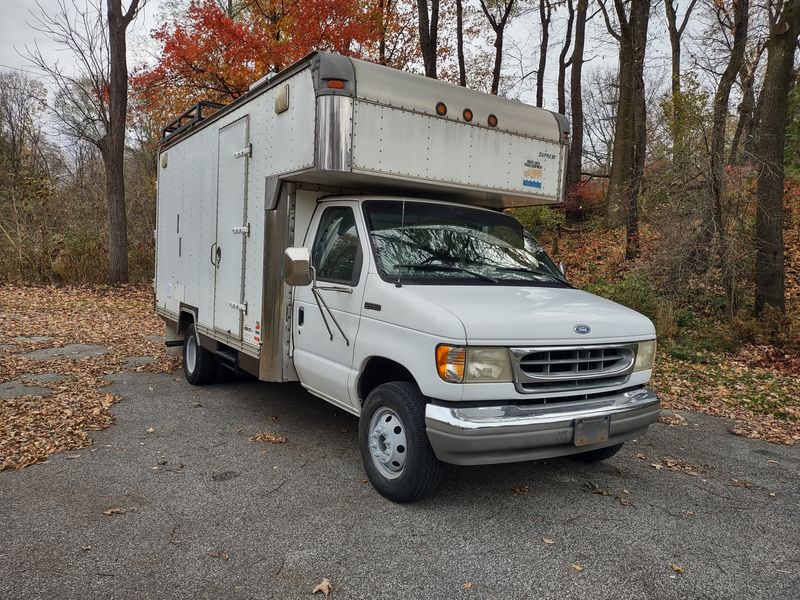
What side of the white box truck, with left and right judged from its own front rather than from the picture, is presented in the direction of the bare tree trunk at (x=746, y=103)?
left

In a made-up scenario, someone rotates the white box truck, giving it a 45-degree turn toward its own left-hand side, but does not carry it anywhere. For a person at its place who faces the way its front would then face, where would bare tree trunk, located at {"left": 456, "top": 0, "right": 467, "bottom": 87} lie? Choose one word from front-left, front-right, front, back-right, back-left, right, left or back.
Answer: left

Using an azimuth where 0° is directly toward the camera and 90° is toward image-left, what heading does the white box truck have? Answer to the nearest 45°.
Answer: approximately 315°

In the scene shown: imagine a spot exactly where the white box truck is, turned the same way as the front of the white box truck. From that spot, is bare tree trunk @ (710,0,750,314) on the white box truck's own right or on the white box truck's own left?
on the white box truck's own left

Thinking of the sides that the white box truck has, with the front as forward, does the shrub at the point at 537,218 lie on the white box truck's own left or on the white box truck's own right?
on the white box truck's own left

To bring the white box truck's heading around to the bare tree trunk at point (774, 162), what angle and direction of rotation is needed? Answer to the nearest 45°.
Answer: approximately 90° to its left

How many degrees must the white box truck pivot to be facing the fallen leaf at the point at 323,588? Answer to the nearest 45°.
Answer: approximately 45° to its right

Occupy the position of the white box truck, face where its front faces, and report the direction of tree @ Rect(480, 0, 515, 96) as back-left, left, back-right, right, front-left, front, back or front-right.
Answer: back-left

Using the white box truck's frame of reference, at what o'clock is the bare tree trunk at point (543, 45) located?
The bare tree trunk is roughly at 8 o'clock from the white box truck.
